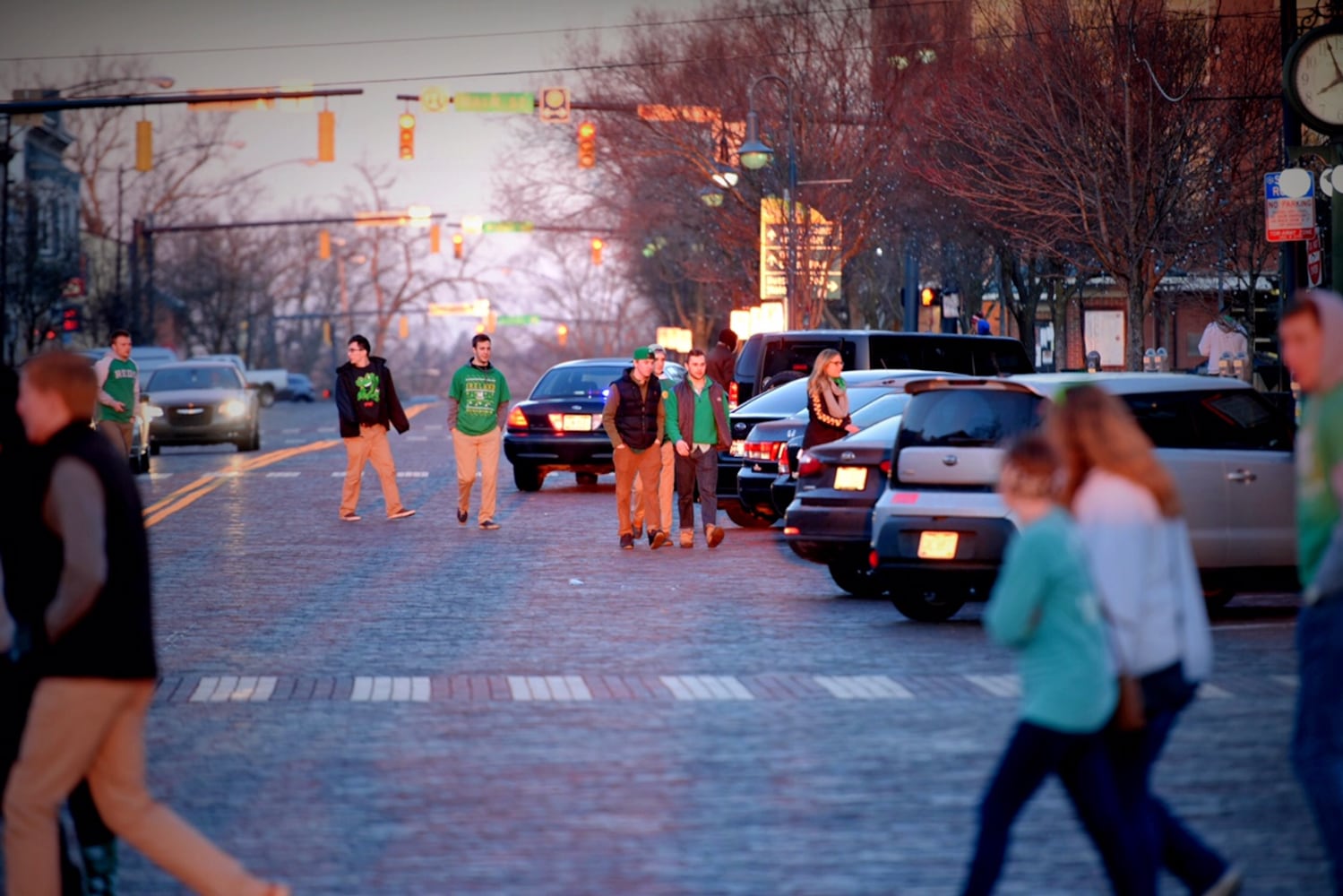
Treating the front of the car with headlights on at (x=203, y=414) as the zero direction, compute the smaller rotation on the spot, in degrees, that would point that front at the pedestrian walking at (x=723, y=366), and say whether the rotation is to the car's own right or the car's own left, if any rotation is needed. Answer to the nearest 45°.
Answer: approximately 45° to the car's own left

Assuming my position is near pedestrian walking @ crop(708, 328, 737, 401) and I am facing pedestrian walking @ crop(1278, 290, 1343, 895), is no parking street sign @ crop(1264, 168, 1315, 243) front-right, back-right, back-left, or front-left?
front-left

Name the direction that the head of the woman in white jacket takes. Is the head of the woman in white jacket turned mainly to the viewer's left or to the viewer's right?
to the viewer's left

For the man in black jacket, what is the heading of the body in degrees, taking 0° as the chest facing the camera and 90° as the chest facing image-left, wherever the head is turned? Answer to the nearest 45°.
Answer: approximately 315°

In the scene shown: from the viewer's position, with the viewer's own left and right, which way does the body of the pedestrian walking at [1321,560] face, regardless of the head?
facing the viewer and to the left of the viewer

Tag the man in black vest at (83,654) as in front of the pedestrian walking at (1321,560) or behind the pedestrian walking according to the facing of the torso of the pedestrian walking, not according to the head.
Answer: in front

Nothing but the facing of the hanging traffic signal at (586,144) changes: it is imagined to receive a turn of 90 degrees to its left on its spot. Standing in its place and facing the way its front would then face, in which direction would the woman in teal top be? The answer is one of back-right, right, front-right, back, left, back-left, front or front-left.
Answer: right

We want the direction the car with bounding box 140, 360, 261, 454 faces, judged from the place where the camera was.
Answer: facing the viewer

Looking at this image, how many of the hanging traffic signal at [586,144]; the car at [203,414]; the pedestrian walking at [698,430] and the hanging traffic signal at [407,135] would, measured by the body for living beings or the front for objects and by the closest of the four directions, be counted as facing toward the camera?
4

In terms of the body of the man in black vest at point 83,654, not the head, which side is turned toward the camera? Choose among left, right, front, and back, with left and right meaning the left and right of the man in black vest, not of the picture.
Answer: left

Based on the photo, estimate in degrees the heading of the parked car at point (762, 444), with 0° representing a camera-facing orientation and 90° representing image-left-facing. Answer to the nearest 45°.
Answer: approximately 225°

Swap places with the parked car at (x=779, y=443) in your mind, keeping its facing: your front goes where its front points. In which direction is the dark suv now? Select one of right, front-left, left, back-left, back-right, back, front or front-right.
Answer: front-left

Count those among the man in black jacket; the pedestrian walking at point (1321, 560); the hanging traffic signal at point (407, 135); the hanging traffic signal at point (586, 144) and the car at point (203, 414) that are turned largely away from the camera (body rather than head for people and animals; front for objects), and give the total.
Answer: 0
